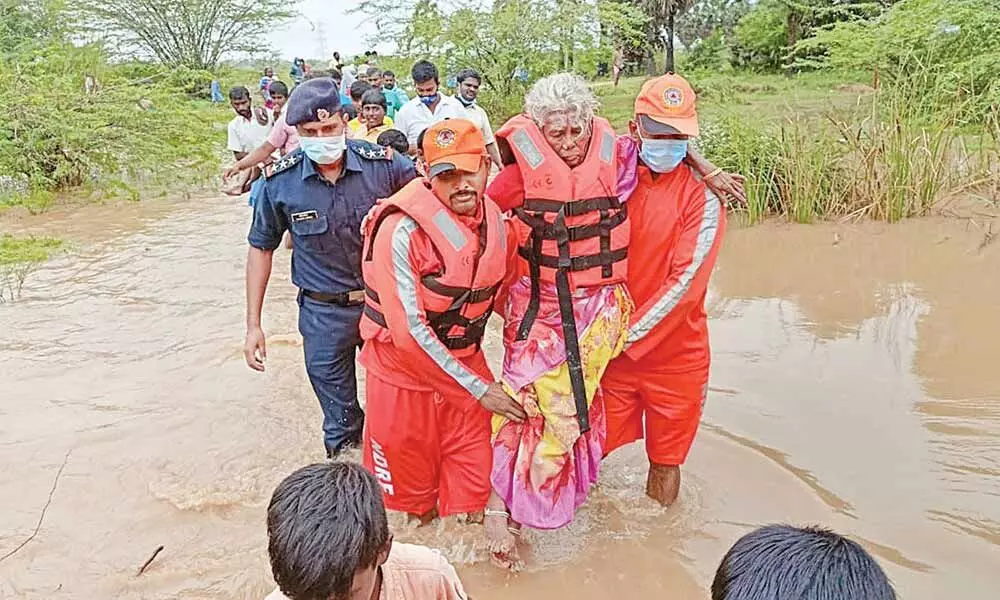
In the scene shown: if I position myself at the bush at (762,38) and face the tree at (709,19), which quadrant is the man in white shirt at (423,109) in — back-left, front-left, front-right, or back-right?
back-left

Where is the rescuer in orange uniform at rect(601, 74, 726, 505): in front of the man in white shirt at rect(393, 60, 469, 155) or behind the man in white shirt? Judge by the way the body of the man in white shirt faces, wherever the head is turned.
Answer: in front

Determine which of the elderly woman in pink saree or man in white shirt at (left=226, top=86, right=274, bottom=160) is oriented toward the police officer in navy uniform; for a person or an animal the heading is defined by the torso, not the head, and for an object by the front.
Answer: the man in white shirt

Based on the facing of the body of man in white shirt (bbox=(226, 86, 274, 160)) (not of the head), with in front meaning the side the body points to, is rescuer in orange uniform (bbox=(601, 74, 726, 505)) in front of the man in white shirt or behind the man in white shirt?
in front

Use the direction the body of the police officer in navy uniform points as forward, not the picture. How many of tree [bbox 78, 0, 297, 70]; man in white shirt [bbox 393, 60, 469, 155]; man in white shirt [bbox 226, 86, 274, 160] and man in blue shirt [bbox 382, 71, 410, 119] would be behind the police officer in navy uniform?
4

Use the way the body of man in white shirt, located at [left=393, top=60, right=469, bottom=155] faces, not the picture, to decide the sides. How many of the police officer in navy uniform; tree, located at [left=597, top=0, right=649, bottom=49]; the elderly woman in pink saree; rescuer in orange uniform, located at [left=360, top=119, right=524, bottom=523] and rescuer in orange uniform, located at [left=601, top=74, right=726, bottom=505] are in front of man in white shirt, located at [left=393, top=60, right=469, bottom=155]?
4

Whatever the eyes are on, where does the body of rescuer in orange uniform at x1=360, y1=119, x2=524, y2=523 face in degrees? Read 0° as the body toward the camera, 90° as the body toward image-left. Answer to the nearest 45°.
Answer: approximately 315°

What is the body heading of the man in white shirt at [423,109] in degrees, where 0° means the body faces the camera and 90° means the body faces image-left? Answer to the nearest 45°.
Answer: approximately 0°

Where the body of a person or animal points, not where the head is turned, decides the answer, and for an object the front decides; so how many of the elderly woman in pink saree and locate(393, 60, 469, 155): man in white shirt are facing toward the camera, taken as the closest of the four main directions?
2

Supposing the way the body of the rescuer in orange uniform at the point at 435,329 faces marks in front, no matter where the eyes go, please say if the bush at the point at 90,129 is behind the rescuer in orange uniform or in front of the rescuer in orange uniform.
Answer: behind

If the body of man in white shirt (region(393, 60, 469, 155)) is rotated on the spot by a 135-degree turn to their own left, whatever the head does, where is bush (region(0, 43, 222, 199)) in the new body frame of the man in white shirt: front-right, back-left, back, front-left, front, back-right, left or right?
left

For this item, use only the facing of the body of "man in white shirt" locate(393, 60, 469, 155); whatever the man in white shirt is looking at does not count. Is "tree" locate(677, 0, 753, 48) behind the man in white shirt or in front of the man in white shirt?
behind

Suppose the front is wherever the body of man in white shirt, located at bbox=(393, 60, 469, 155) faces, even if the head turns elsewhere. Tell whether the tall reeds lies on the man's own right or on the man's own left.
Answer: on the man's own left

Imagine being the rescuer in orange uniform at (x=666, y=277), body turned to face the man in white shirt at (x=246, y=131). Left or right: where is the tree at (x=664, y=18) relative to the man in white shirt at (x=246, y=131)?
right
